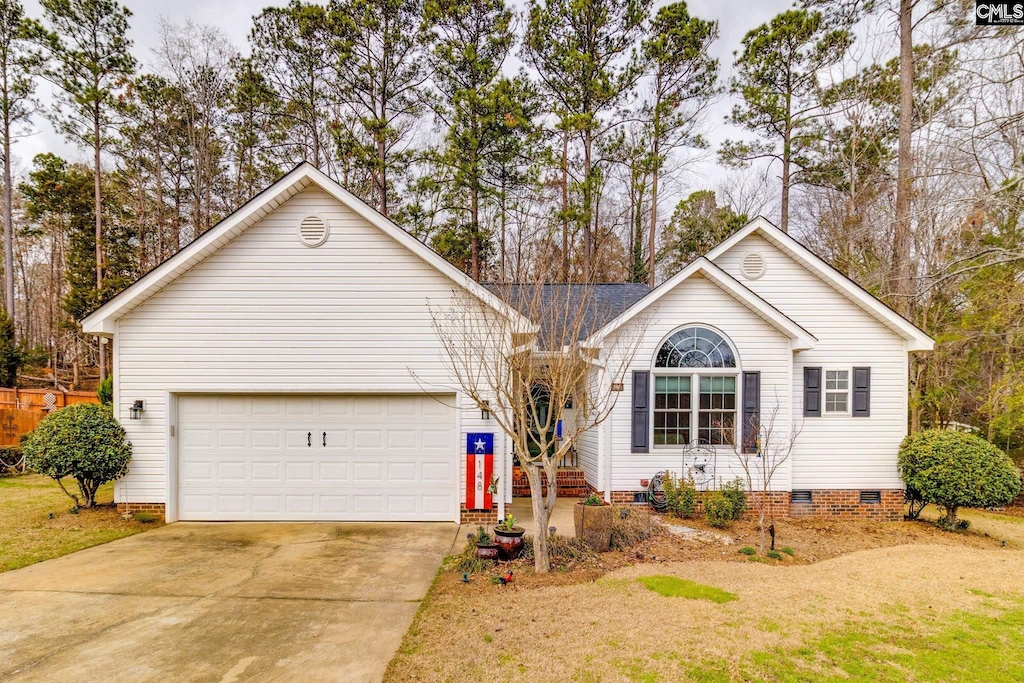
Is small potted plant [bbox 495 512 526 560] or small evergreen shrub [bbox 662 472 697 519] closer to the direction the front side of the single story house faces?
the small potted plant

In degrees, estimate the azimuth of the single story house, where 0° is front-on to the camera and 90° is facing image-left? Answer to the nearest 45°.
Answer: approximately 0°

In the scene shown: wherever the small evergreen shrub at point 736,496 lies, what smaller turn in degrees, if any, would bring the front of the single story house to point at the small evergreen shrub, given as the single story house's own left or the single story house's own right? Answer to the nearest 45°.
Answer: approximately 90° to the single story house's own left

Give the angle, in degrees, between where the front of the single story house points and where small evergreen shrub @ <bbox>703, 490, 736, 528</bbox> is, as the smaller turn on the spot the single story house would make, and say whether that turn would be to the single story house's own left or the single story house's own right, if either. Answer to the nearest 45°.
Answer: approximately 90° to the single story house's own left

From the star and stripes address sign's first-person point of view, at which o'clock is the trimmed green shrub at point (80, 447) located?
The trimmed green shrub is roughly at 3 o'clock from the star and stripes address sign.

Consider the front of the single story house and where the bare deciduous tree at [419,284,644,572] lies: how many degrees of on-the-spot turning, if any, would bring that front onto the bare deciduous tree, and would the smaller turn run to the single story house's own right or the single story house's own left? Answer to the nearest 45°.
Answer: approximately 45° to the single story house's own left

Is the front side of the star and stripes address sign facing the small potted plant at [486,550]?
yes

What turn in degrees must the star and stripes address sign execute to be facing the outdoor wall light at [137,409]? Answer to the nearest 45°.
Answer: approximately 90° to its right
